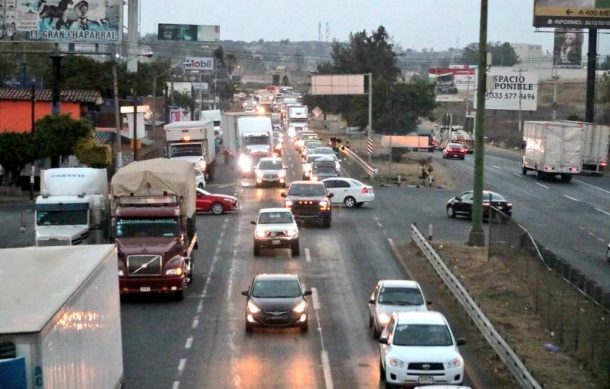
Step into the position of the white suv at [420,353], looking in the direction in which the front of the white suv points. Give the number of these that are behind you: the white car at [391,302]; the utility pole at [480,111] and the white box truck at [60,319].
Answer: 2

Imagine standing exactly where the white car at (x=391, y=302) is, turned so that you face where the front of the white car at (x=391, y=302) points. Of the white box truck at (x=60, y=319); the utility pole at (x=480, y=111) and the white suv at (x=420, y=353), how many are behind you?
1

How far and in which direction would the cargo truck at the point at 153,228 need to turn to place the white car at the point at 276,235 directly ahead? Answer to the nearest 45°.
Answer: approximately 135° to its left

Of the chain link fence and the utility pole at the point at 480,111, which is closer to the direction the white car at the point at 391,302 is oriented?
the chain link fence

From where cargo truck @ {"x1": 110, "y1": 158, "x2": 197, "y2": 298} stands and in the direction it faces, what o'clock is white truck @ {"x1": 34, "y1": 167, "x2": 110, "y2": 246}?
The white truck is roughly at 5 o'clock from the cargo truck.

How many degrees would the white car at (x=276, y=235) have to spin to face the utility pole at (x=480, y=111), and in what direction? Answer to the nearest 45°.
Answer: approximately 90° to its left

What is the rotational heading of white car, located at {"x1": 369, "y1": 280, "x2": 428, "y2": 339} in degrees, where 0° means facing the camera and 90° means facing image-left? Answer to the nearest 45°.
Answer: approximately 0°

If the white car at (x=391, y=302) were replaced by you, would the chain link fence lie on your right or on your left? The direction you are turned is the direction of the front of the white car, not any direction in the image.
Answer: on your left

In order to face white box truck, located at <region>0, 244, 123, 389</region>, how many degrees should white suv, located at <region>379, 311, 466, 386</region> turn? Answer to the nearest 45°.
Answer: approximately 45° to its right

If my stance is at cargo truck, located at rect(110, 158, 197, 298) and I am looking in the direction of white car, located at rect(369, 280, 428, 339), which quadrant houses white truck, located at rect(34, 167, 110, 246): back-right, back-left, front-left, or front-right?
back-left
